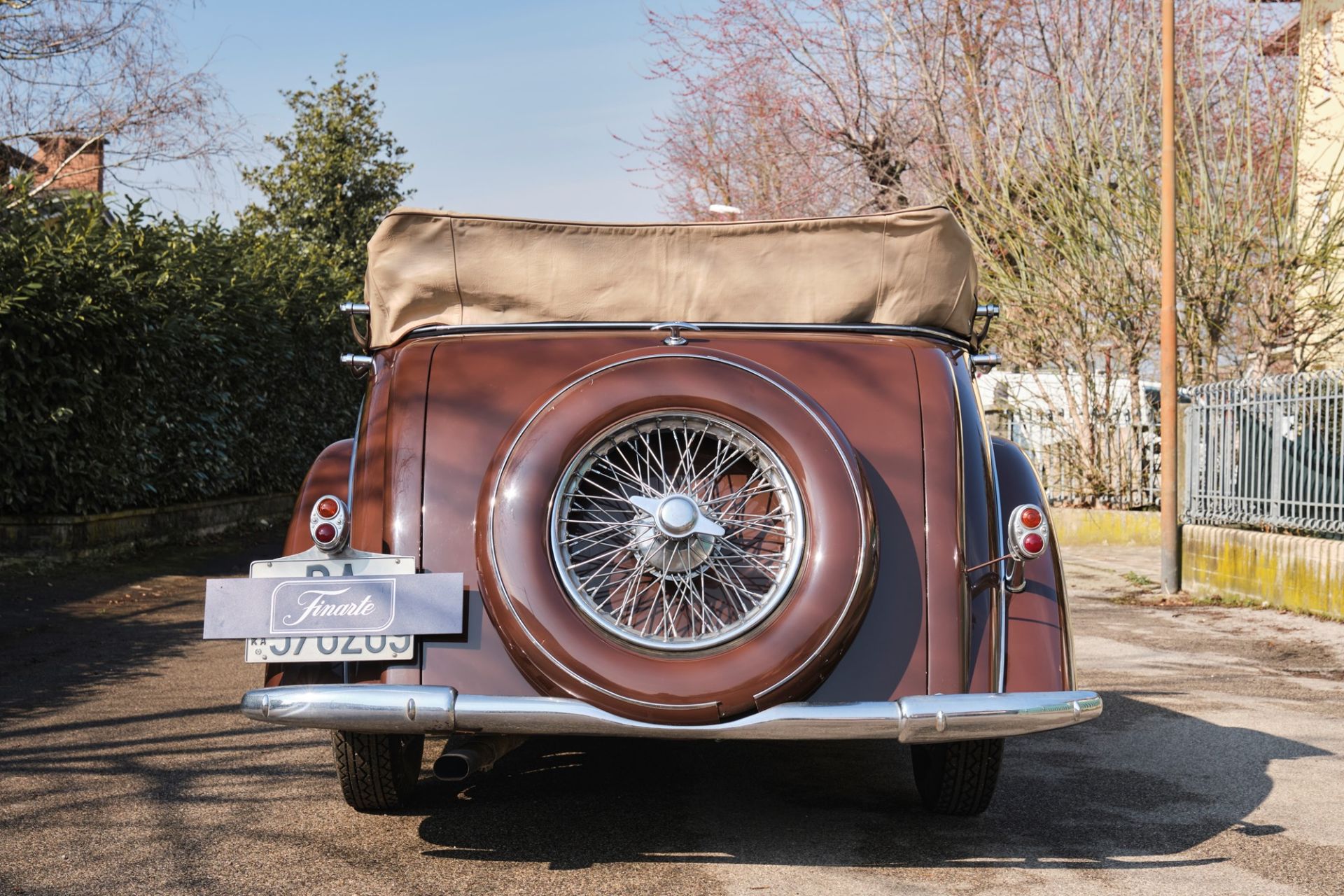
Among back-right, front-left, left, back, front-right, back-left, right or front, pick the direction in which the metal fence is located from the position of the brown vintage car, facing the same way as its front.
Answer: front-right

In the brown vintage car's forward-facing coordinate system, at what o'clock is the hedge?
The hedge is roughly at 11 o'clock from the brown vintage car.

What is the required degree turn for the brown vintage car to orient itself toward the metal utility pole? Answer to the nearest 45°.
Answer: approximately 45° to its right

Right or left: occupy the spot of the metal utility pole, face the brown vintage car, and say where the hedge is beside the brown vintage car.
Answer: right

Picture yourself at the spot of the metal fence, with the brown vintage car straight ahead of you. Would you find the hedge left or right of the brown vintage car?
right

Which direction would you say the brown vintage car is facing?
away from the camera
